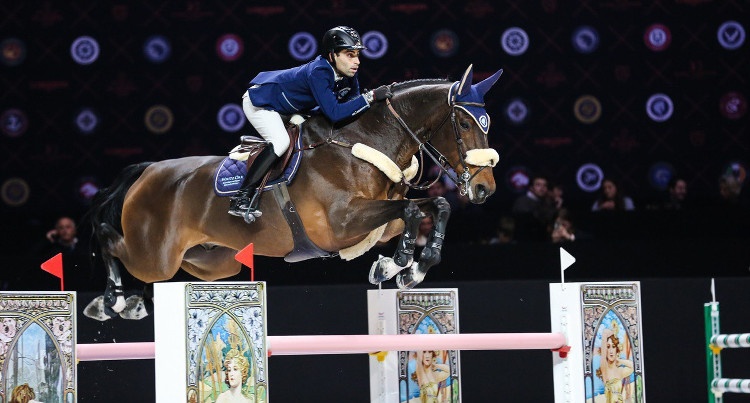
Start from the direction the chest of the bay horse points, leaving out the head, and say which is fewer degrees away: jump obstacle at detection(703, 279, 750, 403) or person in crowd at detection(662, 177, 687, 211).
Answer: the jump obstacle

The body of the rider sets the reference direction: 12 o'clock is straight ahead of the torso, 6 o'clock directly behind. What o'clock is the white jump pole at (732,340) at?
The white jump pole is roughly at 12 o'clock from the rider.

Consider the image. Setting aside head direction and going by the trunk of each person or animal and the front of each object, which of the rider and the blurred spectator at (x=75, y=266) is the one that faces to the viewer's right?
the rider

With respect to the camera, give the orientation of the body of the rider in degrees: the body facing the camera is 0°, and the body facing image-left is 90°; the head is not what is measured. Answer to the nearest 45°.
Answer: approximately 270°

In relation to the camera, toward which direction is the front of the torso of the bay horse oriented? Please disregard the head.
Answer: to the viewer's right

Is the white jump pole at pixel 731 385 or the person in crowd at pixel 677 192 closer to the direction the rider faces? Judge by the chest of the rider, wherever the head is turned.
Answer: the white jump pole

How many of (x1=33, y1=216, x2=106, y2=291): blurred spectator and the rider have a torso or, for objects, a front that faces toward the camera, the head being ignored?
1

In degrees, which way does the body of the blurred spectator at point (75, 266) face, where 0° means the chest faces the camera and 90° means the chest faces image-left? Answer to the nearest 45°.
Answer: approximately 0°
